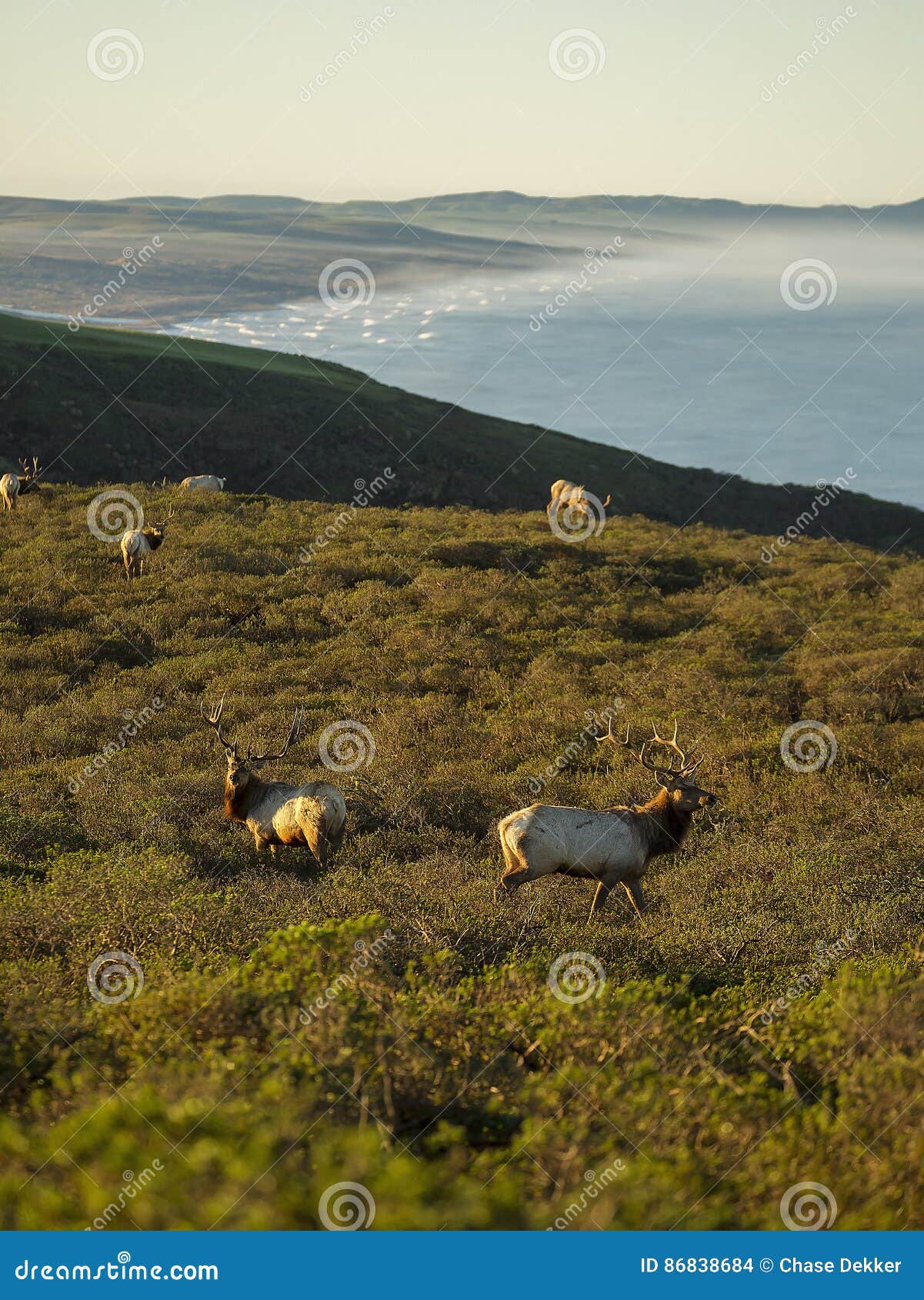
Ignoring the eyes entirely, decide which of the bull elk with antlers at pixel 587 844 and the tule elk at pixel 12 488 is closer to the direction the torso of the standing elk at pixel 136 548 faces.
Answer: the tule elk

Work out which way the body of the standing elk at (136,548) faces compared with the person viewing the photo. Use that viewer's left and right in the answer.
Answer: facing away from the viewer and to the right of the viewer

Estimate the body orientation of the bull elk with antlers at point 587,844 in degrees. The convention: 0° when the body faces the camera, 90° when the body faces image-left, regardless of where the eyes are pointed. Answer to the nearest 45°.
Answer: approximately 270°

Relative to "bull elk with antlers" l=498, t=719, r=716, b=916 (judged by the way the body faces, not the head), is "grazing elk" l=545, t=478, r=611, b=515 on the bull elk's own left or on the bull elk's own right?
on the bull elk's own left

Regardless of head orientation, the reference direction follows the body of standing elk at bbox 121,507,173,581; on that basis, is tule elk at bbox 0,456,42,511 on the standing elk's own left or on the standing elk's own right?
on the standing elk's own left

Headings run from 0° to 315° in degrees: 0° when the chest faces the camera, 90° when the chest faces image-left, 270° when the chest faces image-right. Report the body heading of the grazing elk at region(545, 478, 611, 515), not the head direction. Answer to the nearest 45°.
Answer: approximately 270°

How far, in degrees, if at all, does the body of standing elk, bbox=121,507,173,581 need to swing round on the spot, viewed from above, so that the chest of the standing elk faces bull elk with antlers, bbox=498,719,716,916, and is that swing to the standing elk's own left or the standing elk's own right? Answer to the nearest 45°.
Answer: approximately 135° to the standing elk's own right
